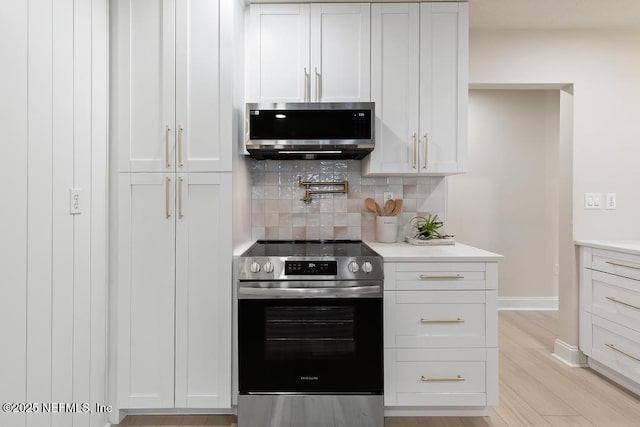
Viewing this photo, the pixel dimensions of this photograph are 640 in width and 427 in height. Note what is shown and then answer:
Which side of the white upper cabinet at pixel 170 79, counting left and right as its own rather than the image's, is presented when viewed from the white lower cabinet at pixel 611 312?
left

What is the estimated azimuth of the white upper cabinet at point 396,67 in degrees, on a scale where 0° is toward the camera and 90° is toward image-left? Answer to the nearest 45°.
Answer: approximately 0°

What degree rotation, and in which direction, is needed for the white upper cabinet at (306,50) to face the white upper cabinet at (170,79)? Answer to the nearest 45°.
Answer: approximately 90° to its right

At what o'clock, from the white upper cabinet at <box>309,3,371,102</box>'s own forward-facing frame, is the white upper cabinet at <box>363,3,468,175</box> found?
the white upper cabinet at <box>363,3,468,175</box> is roughly at 9 o'clock from the white upper cabinet at <box>309,3,371,102</box>.
